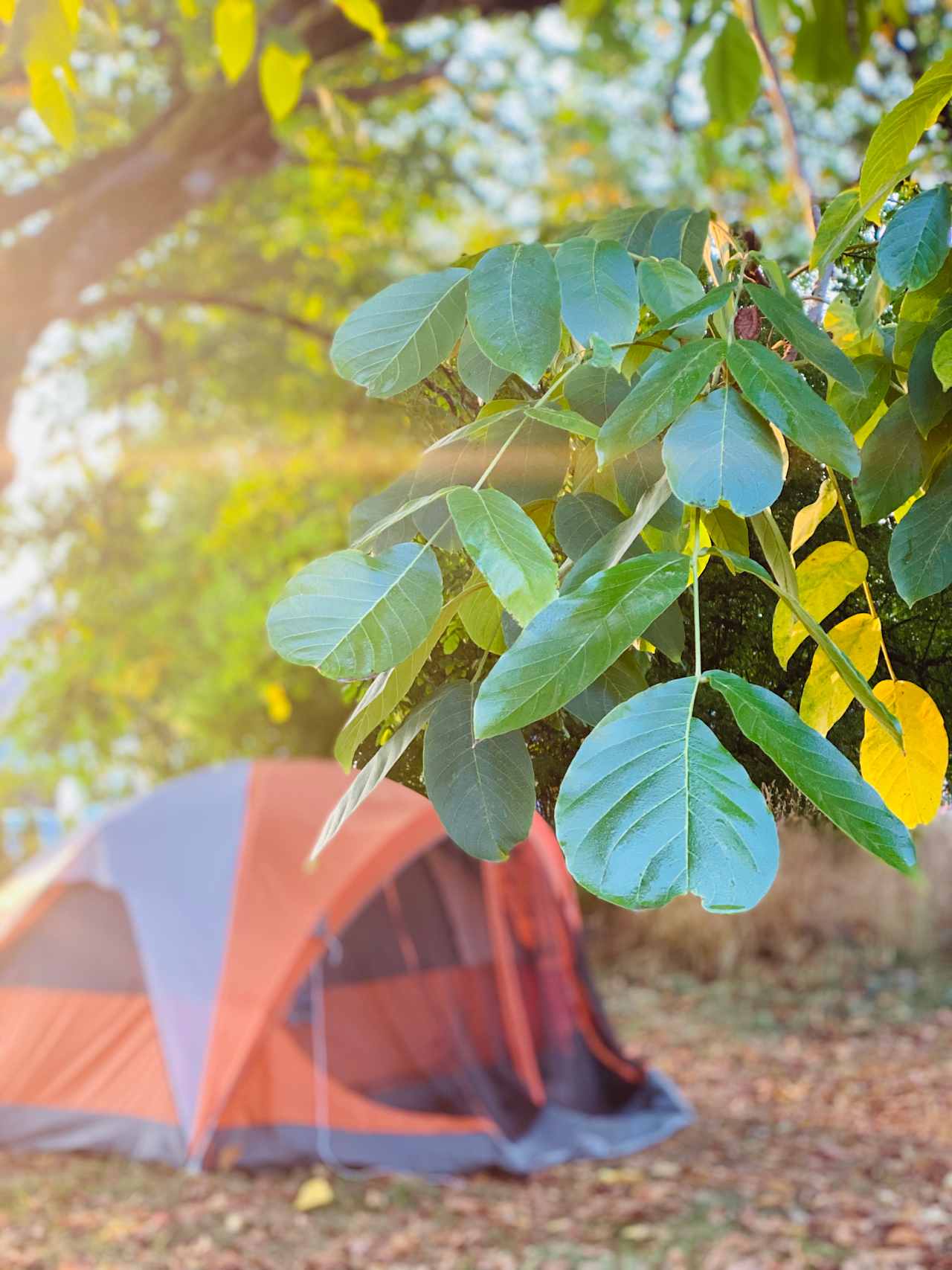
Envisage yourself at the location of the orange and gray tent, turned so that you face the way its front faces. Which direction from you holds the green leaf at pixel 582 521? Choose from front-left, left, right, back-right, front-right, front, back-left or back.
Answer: front-right

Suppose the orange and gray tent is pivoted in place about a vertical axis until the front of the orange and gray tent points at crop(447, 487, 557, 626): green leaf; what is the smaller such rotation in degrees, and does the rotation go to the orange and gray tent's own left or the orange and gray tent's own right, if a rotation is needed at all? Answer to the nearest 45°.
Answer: approximately 45° to the orange and gray tent's own right

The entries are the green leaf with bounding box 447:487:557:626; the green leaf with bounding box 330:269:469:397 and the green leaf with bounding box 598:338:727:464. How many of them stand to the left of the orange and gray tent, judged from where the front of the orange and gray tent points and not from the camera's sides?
0

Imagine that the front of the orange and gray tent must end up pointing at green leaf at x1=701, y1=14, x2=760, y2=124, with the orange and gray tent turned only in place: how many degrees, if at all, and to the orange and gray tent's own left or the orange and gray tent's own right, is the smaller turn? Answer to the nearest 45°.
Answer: approximately 45° to the orange and gray tent's own right

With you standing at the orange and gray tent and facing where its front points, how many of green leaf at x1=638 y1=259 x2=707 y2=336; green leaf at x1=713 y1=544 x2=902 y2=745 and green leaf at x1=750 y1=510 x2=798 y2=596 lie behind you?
0

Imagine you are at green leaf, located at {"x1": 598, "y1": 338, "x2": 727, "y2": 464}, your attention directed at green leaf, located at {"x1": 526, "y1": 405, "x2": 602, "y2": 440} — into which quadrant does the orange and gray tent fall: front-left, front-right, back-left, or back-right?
front-right

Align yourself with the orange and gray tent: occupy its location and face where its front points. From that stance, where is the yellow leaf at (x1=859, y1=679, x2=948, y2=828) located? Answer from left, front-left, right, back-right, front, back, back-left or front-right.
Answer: front-right

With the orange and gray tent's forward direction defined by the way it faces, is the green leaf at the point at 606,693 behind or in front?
in front

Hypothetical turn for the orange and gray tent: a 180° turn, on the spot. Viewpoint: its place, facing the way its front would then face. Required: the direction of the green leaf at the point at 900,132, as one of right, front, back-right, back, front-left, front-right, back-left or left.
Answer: back-left

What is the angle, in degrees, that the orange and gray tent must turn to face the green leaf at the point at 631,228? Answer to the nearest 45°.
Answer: approximately 45° to its right

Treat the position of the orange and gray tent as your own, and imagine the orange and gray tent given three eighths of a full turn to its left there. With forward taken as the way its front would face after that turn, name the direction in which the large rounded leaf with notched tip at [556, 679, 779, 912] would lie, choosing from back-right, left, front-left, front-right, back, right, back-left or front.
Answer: back

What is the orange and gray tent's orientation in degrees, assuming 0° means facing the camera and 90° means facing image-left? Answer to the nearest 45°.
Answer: approximately 315°

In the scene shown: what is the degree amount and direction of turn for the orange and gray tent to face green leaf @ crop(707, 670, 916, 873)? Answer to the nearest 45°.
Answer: approximately 45° to its right
